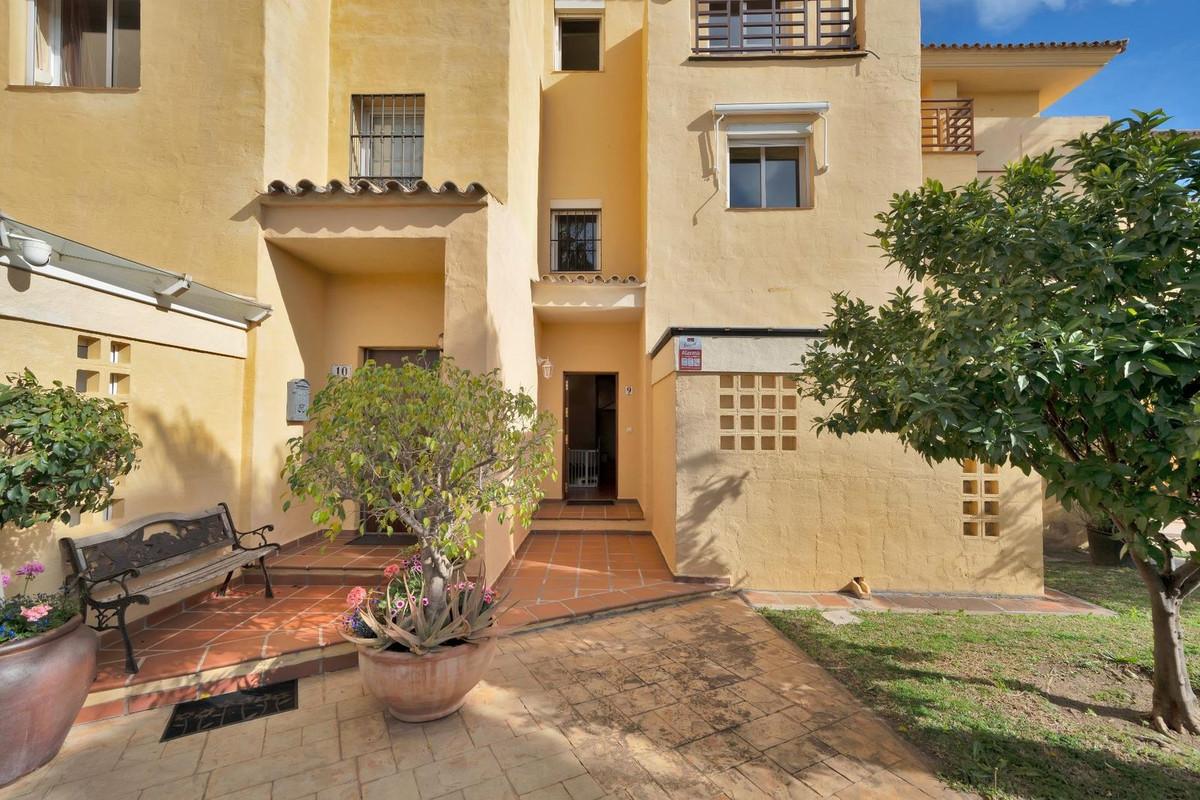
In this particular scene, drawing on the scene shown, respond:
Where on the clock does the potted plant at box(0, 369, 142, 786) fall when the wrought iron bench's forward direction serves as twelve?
The potted plant is roughly at 2 o'clock from the wrought iron bench.

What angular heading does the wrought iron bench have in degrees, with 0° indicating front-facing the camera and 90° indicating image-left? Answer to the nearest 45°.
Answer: approximately 315°

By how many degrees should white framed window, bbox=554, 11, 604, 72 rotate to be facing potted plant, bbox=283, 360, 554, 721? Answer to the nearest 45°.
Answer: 0° — it already faces it

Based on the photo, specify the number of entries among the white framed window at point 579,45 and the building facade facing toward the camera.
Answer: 2

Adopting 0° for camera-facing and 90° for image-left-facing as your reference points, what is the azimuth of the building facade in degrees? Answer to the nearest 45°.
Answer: approximately 0°

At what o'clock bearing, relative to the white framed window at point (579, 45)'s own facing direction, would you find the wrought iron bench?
The wrought iron bench is roughly at 1 o'clock from the white framed window.
